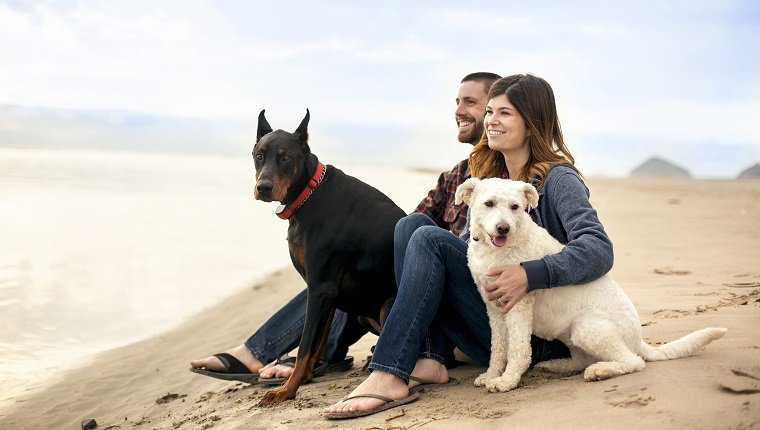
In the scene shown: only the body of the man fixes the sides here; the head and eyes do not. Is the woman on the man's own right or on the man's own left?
on the man's own left

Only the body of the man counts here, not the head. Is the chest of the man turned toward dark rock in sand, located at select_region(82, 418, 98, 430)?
yes

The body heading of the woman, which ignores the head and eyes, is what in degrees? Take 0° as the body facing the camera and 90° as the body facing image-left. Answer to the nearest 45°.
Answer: approximately 90°

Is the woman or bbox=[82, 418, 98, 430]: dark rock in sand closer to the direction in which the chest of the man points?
the dark rock in sand

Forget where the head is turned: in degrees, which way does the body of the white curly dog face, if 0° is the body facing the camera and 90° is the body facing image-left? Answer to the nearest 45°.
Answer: approximately 45°

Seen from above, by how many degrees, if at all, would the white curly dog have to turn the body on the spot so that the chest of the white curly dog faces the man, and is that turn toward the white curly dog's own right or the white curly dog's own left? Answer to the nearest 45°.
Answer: approximately 90° to the white curly dog's own right

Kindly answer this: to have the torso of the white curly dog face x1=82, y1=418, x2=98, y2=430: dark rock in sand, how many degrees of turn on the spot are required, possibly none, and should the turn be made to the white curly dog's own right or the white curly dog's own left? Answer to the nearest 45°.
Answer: approximately 45° to the white curly dog's own right

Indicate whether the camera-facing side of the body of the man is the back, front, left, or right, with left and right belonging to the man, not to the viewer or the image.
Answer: left

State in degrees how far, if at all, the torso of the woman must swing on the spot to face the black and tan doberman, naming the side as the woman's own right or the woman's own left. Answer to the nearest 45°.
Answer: approximately 45° to the woman's own right
